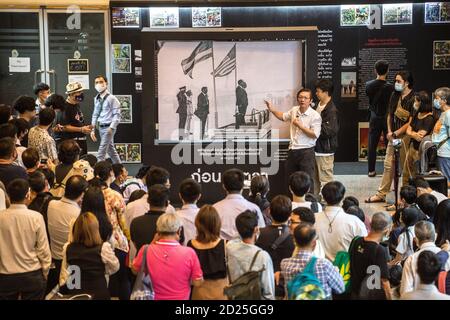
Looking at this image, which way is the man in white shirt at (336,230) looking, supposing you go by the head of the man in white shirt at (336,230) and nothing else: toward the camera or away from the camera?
away from the camera

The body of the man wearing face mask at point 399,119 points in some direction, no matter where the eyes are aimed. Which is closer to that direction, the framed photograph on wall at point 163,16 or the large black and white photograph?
the large black and white photograph

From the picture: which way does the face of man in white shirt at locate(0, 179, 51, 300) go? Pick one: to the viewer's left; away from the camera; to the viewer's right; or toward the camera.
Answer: away from the camera

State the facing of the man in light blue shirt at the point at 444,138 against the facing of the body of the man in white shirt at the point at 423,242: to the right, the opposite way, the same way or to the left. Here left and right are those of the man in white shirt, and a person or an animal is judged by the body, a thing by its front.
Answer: to the left

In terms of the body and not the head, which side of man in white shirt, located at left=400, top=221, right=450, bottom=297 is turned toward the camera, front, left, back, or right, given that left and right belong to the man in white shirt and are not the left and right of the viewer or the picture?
back

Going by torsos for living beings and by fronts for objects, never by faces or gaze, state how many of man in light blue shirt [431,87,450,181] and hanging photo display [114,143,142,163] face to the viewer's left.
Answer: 1

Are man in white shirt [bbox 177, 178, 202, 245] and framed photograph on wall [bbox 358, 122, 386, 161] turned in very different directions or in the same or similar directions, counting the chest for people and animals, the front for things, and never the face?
very different directions

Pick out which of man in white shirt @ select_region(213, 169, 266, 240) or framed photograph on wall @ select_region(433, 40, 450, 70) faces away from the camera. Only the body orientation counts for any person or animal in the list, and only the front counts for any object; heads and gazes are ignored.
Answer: the man in white shirt

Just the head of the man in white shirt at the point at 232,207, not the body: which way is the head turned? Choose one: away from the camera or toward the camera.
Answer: away from the camera

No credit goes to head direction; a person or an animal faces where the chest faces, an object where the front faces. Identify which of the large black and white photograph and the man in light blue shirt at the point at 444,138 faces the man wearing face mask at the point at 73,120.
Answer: the man in light blue shirt

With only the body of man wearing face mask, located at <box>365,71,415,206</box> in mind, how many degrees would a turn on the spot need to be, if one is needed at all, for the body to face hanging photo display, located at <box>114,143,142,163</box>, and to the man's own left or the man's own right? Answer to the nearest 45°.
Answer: approximately 90° to the man's own right

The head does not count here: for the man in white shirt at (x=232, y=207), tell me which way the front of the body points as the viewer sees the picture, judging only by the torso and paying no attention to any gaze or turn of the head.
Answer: away from the camera
